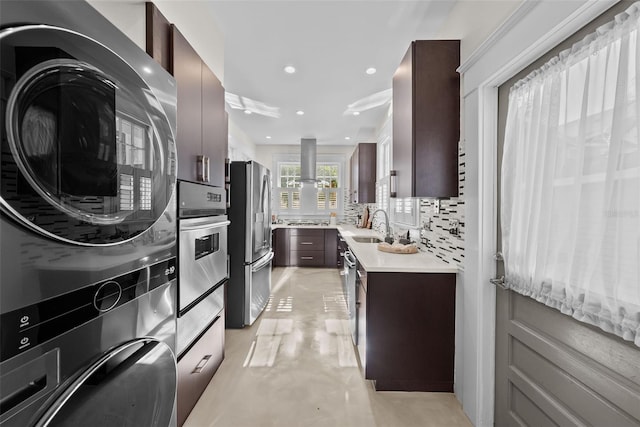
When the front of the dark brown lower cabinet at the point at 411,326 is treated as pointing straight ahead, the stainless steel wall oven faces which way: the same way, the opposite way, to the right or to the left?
the opposite way

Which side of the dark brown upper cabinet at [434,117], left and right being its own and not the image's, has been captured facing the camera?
left

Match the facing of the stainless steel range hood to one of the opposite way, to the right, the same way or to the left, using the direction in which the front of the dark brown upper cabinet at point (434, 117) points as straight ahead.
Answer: to the left

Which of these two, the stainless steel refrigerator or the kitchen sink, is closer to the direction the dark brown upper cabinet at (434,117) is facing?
the stainless steel refrigerator

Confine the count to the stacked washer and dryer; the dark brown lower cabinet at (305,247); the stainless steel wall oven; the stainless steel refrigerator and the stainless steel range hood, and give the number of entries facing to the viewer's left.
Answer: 0

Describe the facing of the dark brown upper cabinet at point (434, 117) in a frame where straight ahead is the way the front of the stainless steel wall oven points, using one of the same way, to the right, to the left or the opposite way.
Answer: the opposite way

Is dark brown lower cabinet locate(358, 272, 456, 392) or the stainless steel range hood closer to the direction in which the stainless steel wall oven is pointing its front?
the dark brown lower cabinet

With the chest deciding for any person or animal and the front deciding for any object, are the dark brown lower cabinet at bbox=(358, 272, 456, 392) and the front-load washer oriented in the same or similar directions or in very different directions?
very different directions

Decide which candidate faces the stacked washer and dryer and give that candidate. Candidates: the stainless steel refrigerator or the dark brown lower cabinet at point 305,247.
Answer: the dark brown lower cabinet

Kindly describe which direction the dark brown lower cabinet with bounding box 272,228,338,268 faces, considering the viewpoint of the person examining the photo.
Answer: facing the viewer

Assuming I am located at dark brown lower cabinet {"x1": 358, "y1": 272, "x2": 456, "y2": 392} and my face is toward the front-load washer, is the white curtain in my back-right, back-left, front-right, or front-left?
front-left

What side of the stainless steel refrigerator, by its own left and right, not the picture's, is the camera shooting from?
right

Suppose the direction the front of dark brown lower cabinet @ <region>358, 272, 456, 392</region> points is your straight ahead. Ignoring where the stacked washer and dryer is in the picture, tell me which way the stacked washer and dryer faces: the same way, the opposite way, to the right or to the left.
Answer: the opposite way

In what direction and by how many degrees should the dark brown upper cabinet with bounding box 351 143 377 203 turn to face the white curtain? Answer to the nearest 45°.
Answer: approximately 90° to its left

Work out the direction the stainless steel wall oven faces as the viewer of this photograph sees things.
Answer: facing the viewer and to the right of the viewer

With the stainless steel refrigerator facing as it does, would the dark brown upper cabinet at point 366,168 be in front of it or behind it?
in front
